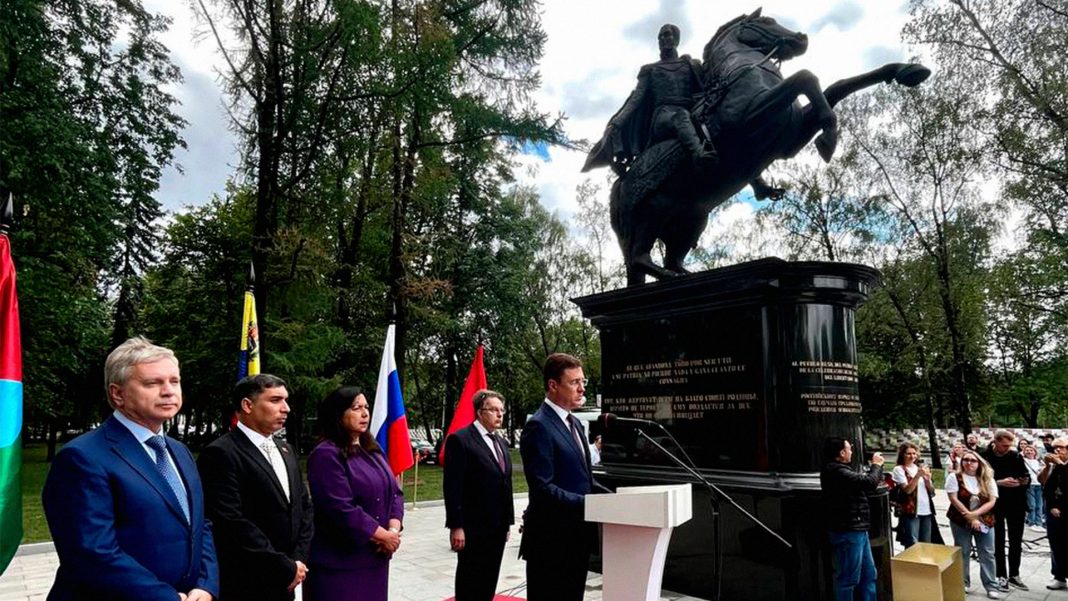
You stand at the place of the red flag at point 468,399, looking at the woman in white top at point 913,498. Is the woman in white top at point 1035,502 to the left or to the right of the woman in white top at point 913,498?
left

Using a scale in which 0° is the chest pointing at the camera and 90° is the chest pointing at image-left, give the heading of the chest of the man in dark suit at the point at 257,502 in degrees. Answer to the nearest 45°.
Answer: approximately 315°

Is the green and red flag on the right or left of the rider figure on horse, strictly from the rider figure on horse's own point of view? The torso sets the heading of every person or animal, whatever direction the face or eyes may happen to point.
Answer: on its right

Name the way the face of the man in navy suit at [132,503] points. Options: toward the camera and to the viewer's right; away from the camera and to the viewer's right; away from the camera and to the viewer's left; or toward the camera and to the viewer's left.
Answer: toward the camera and to the viewer's right

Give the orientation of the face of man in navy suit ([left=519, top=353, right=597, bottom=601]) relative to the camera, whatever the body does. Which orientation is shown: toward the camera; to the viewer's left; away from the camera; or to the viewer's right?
to the viewer's right

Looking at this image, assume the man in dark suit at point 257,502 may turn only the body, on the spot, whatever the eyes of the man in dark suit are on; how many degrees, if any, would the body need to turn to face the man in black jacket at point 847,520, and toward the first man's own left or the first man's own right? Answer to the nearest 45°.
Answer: approximately 45° to the first man's own left

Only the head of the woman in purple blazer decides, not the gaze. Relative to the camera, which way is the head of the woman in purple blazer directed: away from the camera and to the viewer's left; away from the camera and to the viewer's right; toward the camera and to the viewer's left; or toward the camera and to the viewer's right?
toward the camera and to the viewer's right

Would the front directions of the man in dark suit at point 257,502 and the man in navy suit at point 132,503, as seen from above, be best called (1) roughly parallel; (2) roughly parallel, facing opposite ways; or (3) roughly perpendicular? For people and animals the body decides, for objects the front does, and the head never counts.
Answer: roughly parallel

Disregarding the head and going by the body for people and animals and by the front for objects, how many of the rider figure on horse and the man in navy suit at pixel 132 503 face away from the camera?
0

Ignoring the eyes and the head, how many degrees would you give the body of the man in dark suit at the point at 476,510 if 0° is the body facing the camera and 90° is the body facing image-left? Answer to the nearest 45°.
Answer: approximately 315°
